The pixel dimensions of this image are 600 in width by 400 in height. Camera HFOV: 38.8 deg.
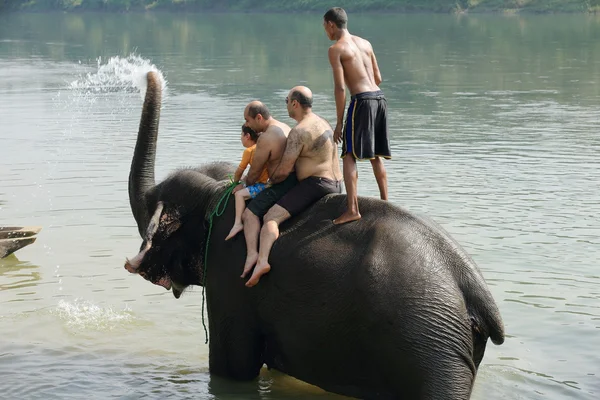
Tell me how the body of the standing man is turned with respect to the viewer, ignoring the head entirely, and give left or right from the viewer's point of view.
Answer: facing away from the viewer and to the left of the viewer

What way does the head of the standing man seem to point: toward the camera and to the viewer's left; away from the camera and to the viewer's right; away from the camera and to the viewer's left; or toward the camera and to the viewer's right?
away from the camera and to the viewer's left

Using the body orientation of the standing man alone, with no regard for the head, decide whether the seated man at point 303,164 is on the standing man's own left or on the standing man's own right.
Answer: on the standing man's own left

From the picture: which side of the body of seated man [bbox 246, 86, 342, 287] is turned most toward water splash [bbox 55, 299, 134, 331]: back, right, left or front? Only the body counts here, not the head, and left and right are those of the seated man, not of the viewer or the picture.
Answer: front

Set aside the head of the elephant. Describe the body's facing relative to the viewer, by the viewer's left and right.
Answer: facing away from the viewer and to the left of the viewer

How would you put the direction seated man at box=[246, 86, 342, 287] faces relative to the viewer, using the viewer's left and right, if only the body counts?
facing away from the viewer and to the left of the viewer

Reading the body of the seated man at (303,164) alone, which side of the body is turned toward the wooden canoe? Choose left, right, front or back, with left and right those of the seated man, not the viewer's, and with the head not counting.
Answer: front

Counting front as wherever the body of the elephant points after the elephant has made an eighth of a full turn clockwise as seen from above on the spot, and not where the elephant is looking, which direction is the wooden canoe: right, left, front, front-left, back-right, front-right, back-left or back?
front-left

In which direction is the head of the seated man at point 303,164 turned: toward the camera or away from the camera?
away from the camera

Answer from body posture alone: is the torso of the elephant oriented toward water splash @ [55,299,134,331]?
yes

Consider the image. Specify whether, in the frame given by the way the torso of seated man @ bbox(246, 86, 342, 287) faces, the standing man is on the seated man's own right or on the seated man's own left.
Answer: on the seated man's own right
